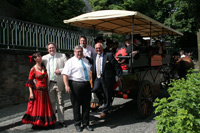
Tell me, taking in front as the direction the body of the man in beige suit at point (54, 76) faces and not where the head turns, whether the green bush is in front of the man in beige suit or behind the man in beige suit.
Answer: in front

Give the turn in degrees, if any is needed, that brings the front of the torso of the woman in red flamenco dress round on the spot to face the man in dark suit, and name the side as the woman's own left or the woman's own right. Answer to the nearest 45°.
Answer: approximately 45° to the woman's own left

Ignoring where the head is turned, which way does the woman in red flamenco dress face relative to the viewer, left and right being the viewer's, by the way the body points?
facing the viewer and to the right of the viewer

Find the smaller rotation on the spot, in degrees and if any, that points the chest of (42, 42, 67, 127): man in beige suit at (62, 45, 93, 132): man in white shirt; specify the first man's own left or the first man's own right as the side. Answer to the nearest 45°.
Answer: approximately 45° to the first man's own left

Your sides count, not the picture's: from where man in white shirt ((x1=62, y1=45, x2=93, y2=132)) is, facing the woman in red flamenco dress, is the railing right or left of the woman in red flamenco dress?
right

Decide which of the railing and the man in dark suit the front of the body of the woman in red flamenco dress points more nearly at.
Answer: the man in dark suit

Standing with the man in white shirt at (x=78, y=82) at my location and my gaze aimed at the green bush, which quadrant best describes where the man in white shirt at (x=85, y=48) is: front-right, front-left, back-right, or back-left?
back-left

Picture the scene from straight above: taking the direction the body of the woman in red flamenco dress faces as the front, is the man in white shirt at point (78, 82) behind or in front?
in front

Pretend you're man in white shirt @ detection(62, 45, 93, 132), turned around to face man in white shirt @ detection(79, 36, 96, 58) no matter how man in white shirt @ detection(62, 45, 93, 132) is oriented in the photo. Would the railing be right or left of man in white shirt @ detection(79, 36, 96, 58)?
left

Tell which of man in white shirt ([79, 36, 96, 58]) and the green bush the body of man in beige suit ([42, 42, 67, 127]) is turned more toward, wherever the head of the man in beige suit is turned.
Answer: the green bush

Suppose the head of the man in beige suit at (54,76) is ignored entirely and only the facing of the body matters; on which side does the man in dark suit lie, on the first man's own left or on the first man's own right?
on the first man's own left

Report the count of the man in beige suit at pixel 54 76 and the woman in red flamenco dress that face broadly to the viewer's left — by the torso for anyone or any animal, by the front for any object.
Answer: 0

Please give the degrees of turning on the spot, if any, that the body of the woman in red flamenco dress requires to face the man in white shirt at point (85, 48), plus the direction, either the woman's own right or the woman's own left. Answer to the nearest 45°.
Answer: approximately 90° to the woman's own left

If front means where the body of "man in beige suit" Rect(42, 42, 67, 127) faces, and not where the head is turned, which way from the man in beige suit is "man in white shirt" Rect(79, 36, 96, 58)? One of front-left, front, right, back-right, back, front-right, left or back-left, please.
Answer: back-left

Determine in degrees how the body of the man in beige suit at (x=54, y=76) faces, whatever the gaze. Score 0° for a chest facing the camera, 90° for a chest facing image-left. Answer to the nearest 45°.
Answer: approximately 0°
